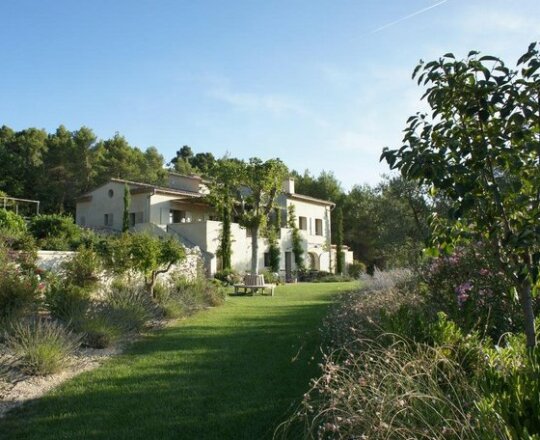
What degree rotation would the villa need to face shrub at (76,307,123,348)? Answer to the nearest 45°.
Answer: approximately 45° to its right

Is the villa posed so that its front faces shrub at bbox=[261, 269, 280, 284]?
yes

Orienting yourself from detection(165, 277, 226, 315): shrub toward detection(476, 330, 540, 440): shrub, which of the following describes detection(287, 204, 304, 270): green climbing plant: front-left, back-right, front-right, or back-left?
back-left

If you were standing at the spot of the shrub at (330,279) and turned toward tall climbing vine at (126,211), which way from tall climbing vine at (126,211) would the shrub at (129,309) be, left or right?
left

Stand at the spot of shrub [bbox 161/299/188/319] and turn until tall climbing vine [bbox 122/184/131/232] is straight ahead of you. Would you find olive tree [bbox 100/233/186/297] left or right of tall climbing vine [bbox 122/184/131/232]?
left

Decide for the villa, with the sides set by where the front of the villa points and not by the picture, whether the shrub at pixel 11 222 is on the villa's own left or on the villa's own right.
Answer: on the villa's own right

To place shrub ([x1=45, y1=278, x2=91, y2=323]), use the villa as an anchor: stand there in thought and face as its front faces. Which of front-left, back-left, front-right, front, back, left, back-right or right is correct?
front-right

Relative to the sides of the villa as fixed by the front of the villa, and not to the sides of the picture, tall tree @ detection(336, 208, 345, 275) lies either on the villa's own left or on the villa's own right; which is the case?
on the villa's own left

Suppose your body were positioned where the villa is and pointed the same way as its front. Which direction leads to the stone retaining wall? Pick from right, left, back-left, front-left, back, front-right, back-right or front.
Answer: front-right

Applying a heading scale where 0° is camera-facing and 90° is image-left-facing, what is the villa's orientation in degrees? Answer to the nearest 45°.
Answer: approximately 315°
